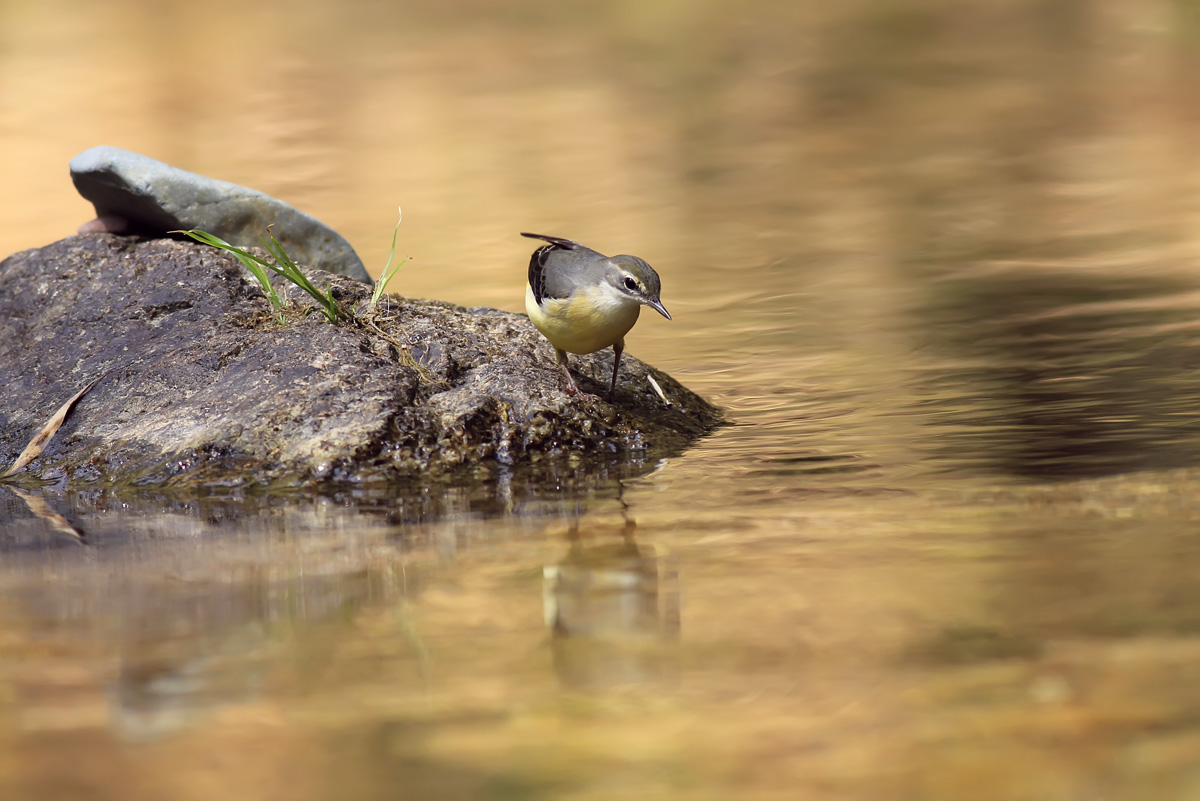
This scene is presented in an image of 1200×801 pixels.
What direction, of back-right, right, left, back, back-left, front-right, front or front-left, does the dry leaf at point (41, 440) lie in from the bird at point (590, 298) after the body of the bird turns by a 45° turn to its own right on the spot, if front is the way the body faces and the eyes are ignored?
right

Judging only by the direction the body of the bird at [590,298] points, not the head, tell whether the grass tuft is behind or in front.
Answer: behind

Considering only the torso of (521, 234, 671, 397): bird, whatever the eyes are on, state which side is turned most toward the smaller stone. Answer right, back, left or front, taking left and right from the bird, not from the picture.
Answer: back

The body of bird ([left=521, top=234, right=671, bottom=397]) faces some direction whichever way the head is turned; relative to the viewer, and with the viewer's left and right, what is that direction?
facing the viewer and to the right of the viewer

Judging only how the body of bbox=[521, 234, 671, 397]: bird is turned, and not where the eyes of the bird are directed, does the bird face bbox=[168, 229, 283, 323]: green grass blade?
no
